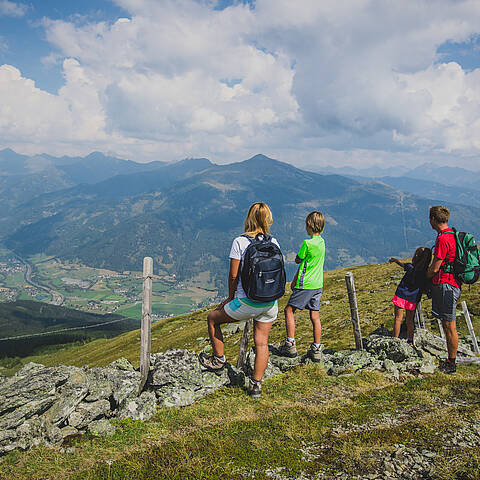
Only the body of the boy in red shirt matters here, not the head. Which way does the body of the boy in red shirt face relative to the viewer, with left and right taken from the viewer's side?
facing to the left of the viewer

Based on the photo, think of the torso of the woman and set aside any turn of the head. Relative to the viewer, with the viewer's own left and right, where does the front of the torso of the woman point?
facing away from the viewer and to the left of the viewer

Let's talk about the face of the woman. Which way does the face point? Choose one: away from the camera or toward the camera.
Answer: away from the camera

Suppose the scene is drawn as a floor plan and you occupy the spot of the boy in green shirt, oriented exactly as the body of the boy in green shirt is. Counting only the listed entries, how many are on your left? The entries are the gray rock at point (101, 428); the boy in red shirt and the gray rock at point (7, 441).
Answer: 2

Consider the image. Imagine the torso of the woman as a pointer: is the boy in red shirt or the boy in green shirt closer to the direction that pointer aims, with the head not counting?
the boy in green shirt

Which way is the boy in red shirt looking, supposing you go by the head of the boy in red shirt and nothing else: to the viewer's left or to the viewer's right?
to the viewer's left

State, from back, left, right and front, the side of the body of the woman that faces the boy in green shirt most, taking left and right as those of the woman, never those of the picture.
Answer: right

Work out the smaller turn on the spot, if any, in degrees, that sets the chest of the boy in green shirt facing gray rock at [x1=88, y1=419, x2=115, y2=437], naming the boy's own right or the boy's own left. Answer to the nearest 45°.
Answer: approximately 90° to the boy's own left
